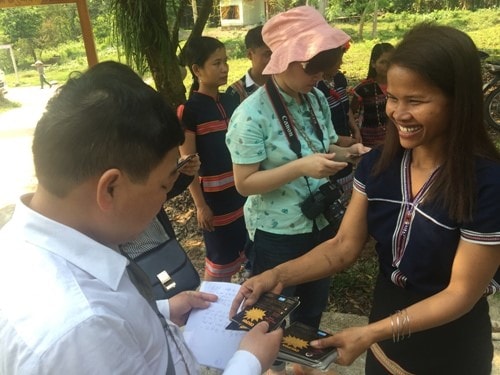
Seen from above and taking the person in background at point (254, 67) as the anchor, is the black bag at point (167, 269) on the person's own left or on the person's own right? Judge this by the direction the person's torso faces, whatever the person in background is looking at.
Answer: on the person's own right

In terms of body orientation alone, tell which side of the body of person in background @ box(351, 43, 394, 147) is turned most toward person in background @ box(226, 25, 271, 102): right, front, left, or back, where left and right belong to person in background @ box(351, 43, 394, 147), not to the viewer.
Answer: right

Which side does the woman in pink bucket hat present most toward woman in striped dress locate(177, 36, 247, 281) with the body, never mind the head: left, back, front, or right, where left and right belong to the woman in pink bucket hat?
back

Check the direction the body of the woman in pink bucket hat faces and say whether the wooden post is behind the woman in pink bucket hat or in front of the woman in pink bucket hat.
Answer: behind

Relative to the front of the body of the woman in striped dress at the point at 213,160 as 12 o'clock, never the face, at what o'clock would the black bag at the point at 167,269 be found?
The black bag is roughly at 2 o'clock from the woman in striped dress.

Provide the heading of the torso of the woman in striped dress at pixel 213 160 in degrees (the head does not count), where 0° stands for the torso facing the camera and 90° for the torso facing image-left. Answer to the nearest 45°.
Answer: approximately 315°

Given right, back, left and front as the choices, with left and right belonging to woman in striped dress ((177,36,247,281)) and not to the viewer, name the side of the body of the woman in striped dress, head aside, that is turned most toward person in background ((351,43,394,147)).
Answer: left

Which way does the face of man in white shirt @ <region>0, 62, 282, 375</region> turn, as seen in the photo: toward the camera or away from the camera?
away from the camera
